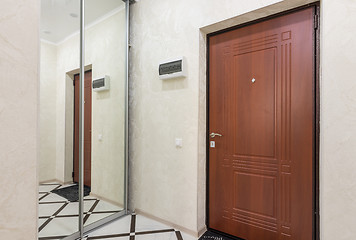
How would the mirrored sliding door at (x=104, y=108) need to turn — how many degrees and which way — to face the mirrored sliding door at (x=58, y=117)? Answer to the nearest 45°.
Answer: approximately 90° to its right

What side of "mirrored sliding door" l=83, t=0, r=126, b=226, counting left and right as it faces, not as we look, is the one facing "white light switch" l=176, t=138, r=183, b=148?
front

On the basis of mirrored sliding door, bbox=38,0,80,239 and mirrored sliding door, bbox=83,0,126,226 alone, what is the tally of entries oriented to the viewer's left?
0

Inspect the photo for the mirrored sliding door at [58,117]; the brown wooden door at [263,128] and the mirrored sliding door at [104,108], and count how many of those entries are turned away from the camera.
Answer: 0

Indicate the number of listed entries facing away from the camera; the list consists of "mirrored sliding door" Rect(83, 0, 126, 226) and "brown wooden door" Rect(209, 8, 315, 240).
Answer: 0

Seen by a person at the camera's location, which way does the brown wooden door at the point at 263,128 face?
facing the viewer and to the left of the viewer

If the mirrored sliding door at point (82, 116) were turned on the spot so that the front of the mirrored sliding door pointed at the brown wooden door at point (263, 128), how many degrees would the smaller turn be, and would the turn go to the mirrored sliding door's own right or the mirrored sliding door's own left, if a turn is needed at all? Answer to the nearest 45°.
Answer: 0° — it already faces it

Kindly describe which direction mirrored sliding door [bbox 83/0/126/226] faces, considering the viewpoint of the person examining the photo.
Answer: facing the viewer and to the right of the viewer
